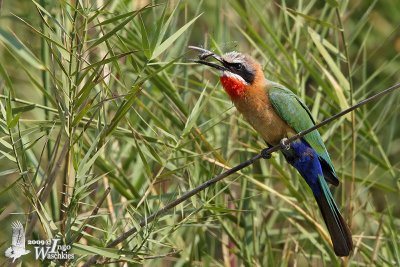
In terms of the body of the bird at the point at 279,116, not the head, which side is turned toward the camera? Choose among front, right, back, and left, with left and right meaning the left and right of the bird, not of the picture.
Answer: left
